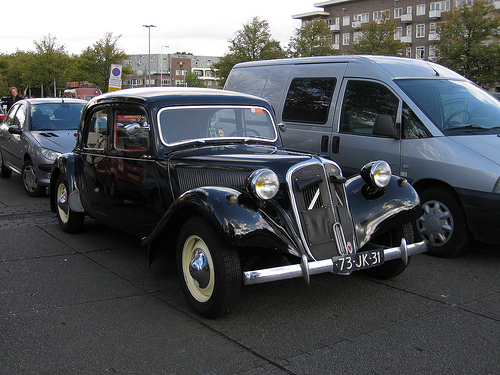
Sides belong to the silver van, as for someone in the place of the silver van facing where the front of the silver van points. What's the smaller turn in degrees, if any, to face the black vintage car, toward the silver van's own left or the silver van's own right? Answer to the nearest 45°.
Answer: approximately 90° to the silver van's own right

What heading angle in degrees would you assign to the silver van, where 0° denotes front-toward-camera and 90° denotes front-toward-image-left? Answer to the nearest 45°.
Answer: approximately 315°

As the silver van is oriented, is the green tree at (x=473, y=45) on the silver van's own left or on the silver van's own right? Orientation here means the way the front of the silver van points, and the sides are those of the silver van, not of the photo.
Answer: on the silver van's own left

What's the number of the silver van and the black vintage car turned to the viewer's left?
0

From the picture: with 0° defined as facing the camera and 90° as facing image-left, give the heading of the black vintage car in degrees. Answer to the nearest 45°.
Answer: approximately 315°

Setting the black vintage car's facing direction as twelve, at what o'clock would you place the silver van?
The silver van is roughly at 9 o'clock from the black vintage car.

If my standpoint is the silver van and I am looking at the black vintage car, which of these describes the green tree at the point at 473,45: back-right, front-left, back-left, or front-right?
back-right
